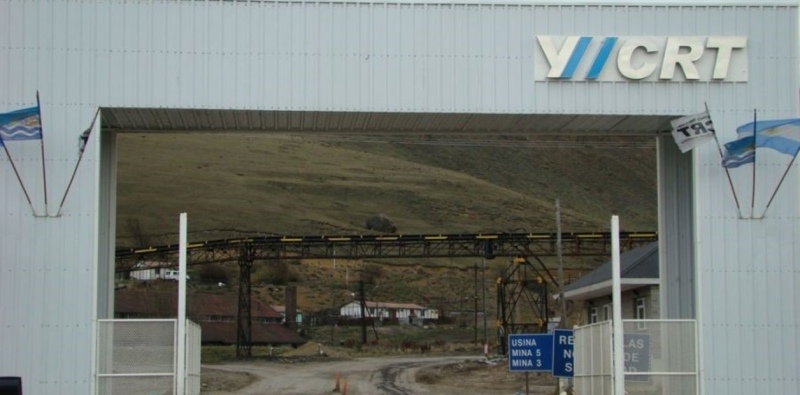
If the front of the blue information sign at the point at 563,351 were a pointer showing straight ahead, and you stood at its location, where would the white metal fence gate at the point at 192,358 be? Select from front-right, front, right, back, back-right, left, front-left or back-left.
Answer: front-right

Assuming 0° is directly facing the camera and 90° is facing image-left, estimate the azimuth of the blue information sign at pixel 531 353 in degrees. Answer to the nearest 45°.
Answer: approximately 0°

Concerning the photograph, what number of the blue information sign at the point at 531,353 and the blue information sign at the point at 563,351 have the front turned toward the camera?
2

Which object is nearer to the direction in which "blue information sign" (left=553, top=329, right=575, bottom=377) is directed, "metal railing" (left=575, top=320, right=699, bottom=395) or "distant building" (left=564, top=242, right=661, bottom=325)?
the metal railing

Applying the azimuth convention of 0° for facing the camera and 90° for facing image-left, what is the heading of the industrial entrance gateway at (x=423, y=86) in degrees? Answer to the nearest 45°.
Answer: approximately 0°

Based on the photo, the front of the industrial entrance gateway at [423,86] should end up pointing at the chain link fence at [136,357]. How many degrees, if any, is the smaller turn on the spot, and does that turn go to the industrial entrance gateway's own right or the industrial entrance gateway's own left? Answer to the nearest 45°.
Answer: approximately 90° to the industrial entrance gateway's own right
